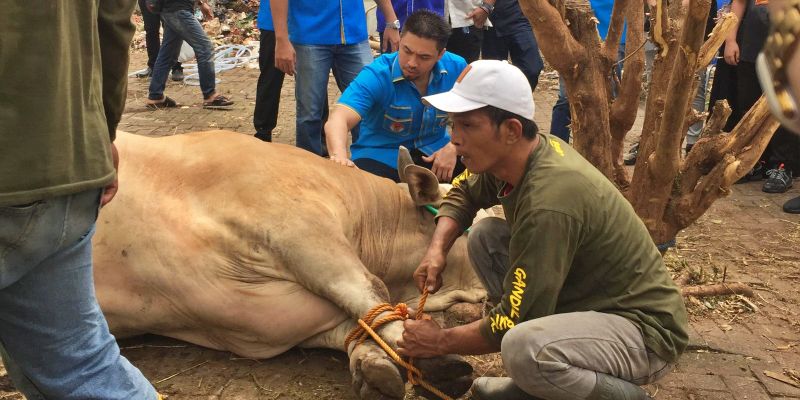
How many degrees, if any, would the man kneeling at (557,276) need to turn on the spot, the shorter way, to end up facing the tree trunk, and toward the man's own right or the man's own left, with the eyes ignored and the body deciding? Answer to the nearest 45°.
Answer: approximately 90° to the man's own right

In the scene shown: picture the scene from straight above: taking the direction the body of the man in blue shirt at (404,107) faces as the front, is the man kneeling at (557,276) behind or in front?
in front

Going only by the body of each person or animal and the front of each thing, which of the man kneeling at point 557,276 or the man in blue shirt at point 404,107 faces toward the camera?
the man in blue shirt

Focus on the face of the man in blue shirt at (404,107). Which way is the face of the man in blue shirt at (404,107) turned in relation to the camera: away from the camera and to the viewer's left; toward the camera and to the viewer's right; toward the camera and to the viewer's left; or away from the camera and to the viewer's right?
toward the camera and to the viewer's left

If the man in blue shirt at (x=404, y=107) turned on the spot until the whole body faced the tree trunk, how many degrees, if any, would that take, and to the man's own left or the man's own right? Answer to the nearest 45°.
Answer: approximately 45° to the man's own left

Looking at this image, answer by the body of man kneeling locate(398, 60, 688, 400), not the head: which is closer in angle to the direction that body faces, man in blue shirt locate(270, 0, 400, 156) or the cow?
the cow

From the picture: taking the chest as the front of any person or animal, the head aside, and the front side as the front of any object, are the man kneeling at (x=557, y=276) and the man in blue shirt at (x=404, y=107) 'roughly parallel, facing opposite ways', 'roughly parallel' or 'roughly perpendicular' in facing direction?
roughly perpendicular

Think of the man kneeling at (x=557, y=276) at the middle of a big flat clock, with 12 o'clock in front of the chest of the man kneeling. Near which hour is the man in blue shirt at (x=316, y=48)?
The man in blue shirt is roughly at 2 o'clock from the man kneeling.

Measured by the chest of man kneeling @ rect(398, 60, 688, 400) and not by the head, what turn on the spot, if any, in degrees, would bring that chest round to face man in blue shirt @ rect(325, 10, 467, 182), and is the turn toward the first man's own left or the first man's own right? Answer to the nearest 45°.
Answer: approximately 45° to the first man's own right

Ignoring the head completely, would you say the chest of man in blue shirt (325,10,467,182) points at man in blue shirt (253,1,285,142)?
no

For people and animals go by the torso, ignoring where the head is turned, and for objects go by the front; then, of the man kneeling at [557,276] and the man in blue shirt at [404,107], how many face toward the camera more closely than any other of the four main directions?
1

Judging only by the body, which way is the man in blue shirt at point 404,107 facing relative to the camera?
toward the camera

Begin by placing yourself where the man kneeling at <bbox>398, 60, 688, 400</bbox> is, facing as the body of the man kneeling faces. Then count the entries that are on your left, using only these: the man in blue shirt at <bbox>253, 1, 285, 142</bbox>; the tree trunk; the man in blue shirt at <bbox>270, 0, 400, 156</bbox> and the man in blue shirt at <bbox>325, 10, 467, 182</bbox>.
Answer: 0

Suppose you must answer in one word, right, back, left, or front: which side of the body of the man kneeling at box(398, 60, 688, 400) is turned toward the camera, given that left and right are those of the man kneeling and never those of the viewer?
left

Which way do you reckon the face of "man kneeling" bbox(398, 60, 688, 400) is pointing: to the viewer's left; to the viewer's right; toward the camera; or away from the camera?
to the viewer's left

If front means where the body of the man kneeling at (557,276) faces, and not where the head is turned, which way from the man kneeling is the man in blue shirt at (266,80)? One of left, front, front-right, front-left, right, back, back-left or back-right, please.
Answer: front-right

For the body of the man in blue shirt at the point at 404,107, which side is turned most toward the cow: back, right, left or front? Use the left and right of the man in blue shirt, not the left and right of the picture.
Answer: front

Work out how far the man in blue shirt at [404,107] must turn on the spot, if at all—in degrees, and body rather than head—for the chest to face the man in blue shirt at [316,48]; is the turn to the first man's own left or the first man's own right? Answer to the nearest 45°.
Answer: approximately 135° to the first man's own right
